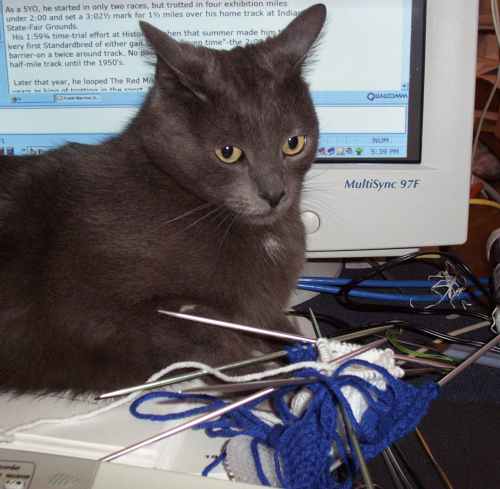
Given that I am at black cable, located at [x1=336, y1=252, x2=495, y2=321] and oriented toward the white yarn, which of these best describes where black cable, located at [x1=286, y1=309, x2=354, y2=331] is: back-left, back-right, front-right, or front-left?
front-right

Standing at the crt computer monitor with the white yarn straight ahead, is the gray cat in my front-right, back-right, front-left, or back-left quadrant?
front-right

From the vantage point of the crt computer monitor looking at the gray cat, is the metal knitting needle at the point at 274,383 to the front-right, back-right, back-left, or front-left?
front-left

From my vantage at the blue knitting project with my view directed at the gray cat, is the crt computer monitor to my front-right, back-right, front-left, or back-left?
front-right

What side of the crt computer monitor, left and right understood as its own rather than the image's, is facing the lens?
front
